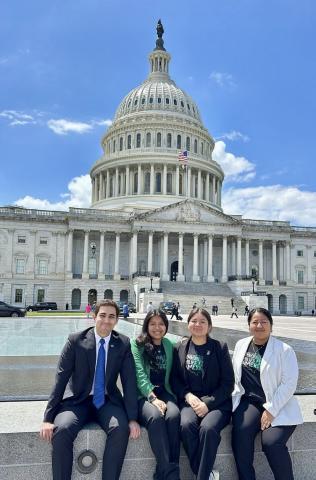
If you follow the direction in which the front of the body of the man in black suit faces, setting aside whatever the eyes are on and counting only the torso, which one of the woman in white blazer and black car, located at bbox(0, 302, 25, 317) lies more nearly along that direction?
the woman in white blazer

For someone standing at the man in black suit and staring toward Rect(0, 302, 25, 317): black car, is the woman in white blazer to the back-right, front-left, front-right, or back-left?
back-right

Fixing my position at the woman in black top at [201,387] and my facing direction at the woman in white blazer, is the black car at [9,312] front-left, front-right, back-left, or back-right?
back-left

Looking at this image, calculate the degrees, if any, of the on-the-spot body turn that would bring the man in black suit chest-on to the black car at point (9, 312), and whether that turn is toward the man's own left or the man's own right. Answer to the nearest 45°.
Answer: approximately 180°

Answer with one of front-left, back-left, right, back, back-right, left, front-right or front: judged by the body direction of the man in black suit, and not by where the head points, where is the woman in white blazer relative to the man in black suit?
left

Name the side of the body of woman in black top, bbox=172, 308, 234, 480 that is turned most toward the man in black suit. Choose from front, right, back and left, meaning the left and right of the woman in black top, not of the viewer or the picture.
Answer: right

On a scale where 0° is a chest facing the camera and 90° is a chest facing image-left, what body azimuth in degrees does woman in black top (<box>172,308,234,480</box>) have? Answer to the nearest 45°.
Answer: approximately 0°

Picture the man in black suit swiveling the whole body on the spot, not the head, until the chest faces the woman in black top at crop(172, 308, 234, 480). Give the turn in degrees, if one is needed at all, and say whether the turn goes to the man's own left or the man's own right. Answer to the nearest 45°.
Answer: approximately 90° to the man's own left

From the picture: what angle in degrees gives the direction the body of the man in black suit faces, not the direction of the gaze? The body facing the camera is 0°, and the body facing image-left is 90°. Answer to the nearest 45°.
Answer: approximately 0°

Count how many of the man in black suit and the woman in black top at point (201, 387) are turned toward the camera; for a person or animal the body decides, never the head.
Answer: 2

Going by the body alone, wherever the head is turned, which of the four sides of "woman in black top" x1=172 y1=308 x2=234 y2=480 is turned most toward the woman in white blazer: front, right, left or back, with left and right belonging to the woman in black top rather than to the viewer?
left
